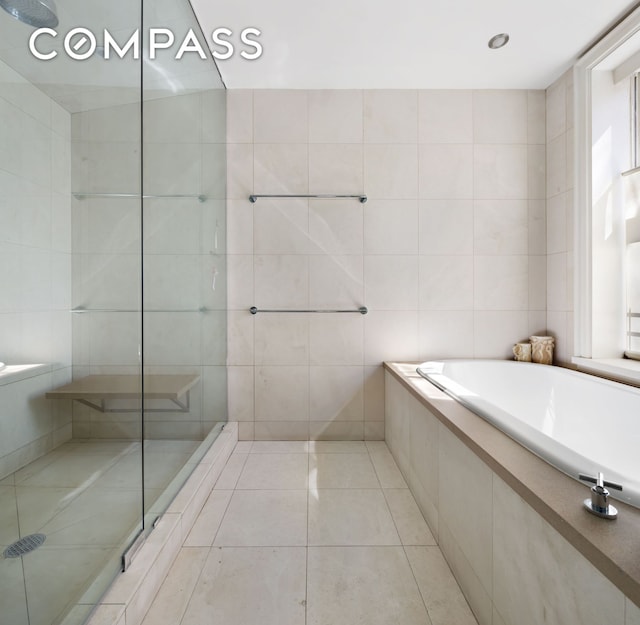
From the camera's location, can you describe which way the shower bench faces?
facing the viewer

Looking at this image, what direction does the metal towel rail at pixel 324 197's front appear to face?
toward the camera

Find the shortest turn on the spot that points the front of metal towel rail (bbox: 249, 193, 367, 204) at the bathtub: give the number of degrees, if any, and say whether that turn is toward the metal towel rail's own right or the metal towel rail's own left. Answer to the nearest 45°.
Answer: approximately 45° to the metal towel rail's own left

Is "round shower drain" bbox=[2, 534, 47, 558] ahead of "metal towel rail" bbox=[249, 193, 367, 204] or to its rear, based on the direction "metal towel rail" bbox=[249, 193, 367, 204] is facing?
ahead

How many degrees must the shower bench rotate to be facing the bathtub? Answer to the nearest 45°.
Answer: approximately 90° to its left

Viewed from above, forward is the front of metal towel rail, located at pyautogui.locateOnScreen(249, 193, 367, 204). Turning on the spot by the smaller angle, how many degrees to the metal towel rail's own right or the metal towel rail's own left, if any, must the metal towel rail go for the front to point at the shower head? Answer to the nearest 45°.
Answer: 0° — it already faces it

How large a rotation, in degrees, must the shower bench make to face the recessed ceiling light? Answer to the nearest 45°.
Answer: approximately 90° to its left
